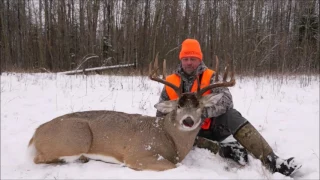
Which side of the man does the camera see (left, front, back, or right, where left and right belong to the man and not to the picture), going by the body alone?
front

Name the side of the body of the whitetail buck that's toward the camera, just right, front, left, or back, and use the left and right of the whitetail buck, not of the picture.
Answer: right
